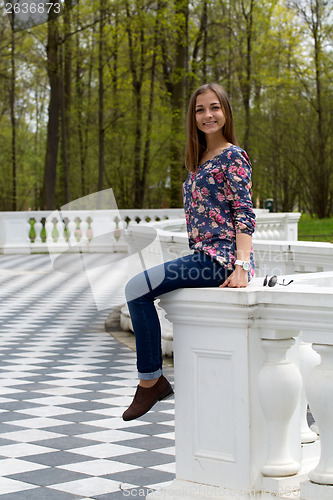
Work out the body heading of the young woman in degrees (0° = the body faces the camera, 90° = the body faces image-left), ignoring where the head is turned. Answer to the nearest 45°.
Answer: approximately 90°

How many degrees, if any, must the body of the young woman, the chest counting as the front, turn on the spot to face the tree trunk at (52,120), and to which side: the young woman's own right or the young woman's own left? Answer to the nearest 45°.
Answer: approximately 90° to the young woman's own right

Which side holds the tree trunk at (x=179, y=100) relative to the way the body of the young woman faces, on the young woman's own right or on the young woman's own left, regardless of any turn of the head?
on the young woman's own right

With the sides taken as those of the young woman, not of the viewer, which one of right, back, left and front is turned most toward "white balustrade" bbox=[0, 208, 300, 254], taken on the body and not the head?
right
